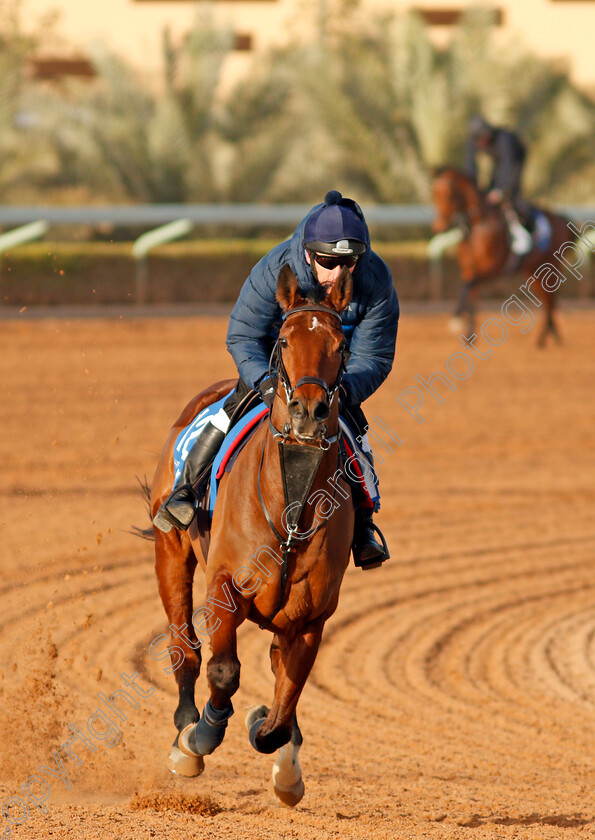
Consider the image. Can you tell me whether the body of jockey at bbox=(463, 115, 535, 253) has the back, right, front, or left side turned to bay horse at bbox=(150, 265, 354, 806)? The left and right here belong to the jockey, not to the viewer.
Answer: left

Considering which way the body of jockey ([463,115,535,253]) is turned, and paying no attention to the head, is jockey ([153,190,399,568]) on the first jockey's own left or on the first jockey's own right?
on the first jockey's own left

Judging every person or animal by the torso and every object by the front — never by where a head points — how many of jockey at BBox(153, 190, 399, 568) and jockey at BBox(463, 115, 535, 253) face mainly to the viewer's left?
1

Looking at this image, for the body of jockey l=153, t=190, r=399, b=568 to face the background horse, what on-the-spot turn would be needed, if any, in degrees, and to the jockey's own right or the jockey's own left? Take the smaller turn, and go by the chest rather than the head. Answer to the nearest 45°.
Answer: approximately 180°

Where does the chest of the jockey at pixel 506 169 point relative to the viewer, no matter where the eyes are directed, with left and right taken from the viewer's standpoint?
facing to the left of the viewer

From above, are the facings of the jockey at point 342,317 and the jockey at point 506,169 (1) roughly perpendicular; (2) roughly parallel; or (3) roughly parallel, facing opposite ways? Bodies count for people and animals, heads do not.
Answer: roughly perpendicular

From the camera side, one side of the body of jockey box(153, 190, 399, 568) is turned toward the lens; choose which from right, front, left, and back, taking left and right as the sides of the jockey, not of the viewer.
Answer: front

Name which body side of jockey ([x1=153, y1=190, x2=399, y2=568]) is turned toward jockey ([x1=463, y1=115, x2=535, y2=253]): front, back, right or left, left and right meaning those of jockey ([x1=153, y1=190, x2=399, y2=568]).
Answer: back
